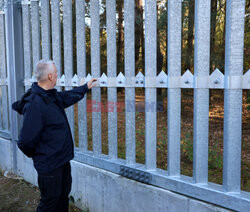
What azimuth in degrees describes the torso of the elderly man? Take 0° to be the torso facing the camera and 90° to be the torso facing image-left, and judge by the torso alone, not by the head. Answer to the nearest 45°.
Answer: approximately 270°

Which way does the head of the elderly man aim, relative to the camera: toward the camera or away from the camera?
away from the camera

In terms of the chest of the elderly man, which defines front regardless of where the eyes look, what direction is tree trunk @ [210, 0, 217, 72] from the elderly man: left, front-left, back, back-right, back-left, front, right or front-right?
front-left
